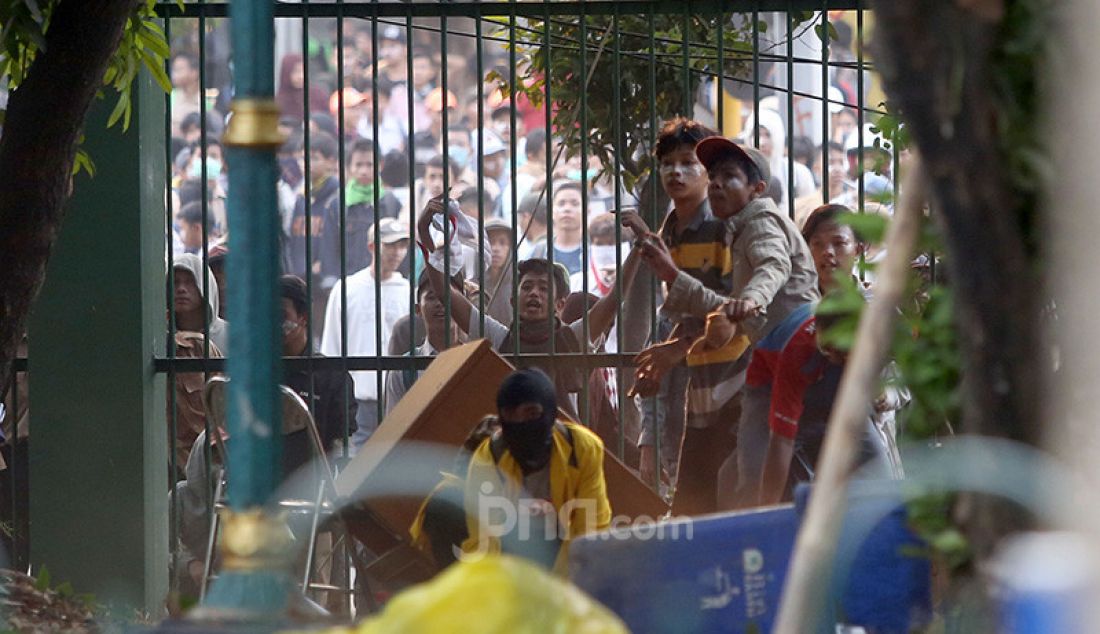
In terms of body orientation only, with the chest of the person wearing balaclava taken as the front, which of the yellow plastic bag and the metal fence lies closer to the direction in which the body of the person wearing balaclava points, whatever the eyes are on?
the yellow plastic bag

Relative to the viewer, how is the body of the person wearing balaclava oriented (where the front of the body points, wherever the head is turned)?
toward the camera

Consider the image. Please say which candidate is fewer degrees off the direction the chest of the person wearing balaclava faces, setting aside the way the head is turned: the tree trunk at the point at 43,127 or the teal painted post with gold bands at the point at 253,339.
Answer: the teal painted post with gold bands

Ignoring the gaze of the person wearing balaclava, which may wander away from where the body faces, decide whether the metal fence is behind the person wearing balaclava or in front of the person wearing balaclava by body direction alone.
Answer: behind

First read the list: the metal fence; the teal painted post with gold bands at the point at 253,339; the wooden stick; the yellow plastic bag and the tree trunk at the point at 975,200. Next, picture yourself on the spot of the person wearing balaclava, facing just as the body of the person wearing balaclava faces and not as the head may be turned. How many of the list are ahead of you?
4

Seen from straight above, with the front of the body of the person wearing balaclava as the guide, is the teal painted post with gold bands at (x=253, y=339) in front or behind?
in front

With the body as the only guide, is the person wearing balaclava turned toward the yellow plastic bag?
yes

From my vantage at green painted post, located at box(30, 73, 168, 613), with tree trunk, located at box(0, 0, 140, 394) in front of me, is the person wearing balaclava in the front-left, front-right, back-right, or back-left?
front-left

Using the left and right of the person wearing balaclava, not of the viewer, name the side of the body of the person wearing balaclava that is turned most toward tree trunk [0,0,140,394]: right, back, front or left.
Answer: right

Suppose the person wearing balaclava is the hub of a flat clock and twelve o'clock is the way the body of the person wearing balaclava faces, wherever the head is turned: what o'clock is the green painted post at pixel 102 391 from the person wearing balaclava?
The green painted post is roughly at 4 o'clock from the person wearing balaclava.

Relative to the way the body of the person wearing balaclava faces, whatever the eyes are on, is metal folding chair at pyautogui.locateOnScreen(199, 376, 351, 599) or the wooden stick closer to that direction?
the wooden stick

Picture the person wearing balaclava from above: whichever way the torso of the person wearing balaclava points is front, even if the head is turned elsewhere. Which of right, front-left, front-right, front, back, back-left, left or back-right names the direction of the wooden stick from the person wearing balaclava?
front
